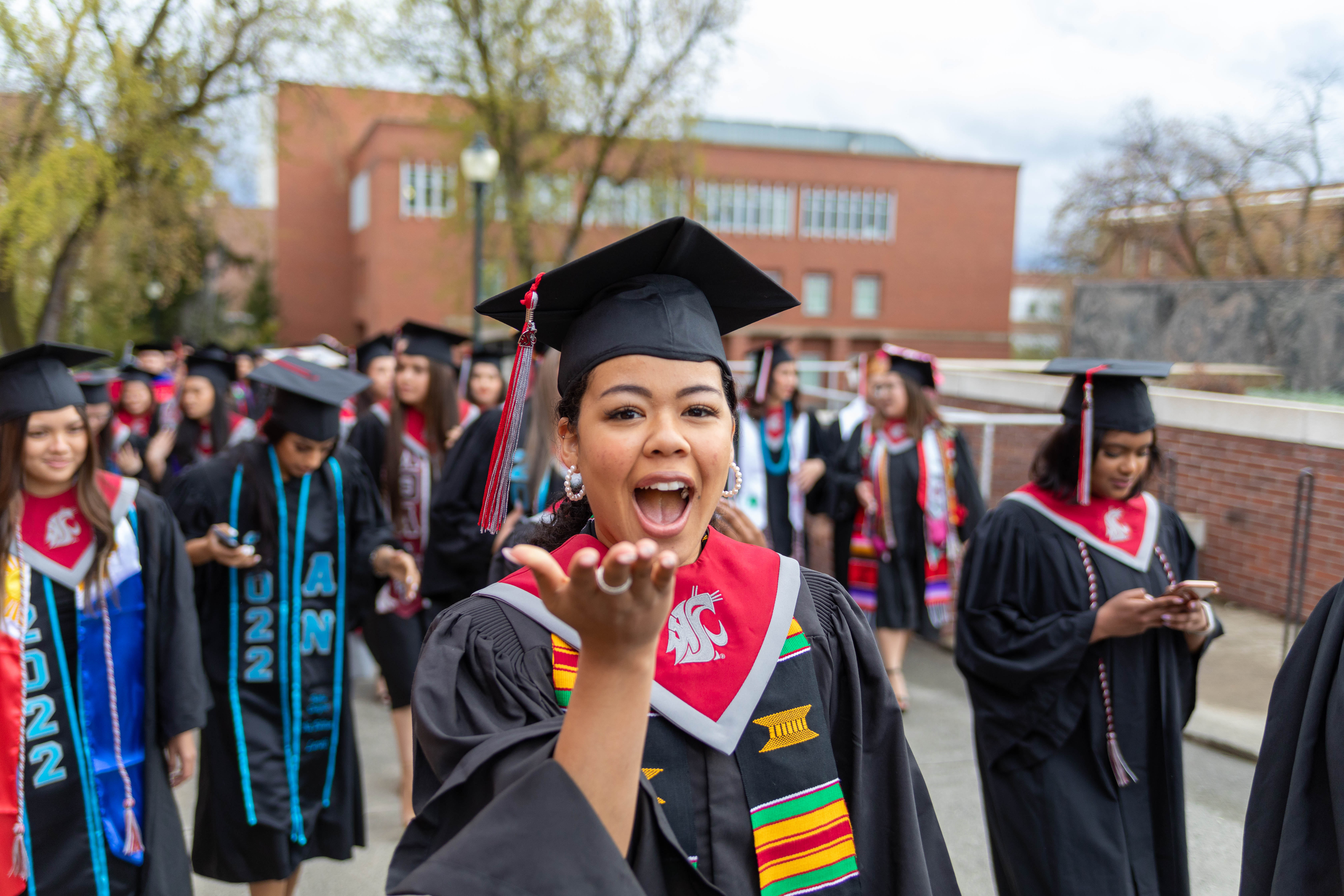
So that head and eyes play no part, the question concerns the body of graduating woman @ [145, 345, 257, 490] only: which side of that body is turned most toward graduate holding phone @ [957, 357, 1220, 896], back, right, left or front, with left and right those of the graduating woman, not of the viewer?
left

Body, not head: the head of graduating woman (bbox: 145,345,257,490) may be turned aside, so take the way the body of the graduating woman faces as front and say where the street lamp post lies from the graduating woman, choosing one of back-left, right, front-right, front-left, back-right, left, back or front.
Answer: back

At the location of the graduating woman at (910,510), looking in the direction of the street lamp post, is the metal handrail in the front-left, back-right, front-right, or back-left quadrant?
back-right

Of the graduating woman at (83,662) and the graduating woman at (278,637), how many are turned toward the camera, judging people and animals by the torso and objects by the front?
2

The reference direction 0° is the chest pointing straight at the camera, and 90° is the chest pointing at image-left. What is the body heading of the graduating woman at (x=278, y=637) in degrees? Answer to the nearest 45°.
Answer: approximately 0°

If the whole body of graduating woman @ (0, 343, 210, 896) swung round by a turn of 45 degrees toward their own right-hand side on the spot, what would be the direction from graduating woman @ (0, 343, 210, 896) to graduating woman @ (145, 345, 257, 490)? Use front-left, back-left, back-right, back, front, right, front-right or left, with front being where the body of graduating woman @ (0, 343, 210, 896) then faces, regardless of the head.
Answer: back-right

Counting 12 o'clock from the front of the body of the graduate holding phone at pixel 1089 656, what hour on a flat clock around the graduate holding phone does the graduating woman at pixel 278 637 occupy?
The graduating woman is roughly at 4 o'clock from the graduate holding phone.

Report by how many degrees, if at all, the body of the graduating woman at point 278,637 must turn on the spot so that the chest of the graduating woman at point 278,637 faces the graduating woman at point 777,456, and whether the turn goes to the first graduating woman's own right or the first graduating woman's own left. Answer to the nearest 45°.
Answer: approximately 135° to the first graduating woman's own left

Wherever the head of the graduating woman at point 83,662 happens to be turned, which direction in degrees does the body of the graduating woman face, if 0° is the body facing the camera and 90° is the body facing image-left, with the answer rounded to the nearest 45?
approximately 0°
